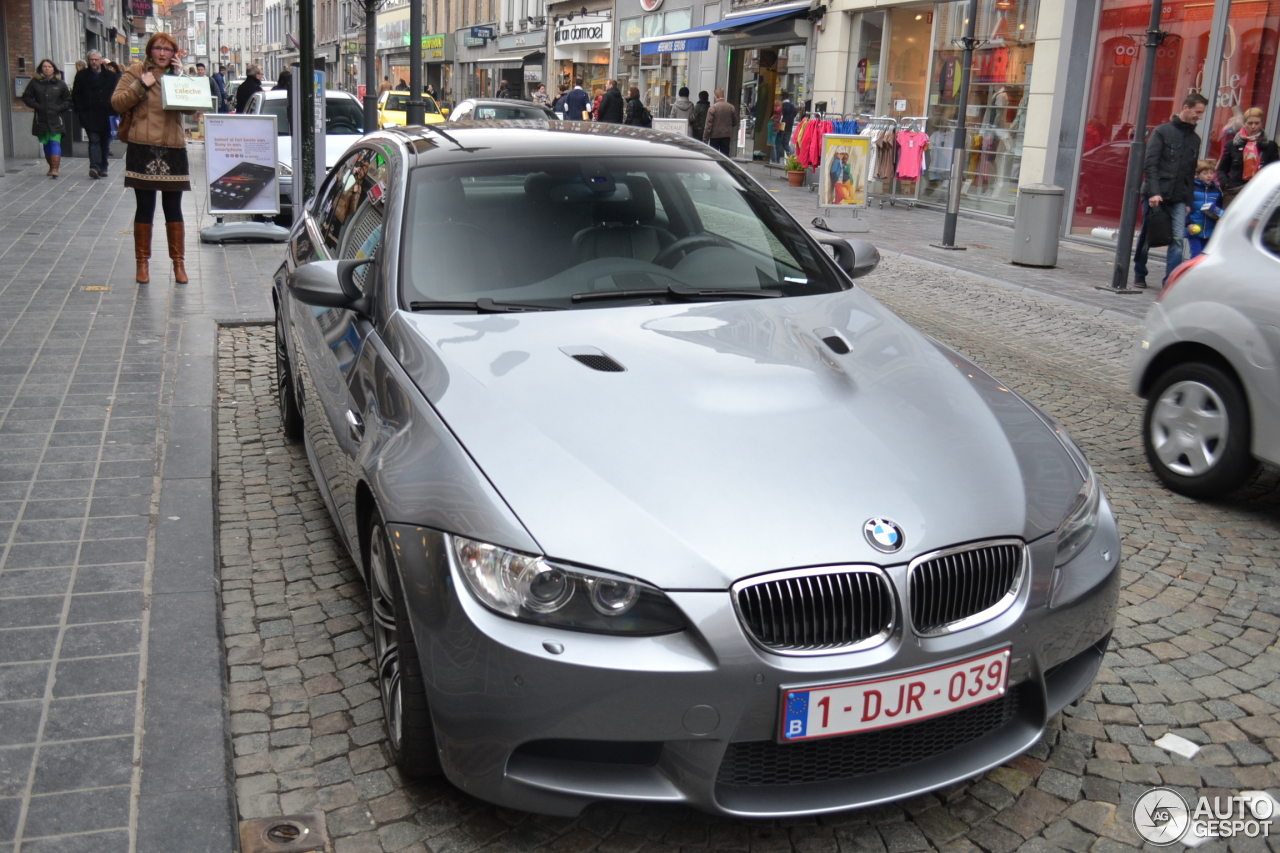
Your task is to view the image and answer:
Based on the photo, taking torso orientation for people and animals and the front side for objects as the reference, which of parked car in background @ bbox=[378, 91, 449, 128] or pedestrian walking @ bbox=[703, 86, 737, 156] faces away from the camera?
the pedestrian walking

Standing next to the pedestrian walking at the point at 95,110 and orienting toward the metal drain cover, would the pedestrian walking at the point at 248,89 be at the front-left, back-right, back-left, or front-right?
back-left

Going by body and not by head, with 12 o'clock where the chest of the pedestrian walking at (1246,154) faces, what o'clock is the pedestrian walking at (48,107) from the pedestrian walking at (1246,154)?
the pedestrian walking at (48,107) is roughly at 3 o'clock from the pedestrian walking at (1246,154).

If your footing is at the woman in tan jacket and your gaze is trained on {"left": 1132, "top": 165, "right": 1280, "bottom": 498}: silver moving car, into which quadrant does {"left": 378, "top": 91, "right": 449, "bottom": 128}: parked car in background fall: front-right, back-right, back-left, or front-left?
back-left

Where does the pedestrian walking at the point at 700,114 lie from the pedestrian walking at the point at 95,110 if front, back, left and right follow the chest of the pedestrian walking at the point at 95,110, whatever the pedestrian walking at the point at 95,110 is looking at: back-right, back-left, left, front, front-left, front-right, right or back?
left

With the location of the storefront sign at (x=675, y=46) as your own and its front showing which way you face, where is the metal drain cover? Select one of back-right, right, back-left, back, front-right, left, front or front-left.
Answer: front-left

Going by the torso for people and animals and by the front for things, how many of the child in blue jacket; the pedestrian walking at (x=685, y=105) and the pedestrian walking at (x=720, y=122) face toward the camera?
1

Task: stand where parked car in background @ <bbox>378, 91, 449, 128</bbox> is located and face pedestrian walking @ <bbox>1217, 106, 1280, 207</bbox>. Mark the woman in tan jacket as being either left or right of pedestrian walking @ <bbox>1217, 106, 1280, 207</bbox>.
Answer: right

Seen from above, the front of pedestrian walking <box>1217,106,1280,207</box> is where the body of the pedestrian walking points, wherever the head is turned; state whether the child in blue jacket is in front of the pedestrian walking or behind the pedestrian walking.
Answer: in front

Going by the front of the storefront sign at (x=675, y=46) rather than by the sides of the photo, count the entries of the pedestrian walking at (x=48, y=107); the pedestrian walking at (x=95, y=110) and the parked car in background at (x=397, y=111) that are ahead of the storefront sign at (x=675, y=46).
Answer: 3

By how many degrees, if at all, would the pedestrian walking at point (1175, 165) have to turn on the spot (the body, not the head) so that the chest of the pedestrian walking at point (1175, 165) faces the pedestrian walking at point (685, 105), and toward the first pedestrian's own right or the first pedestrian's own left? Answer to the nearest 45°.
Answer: approximately 180°
